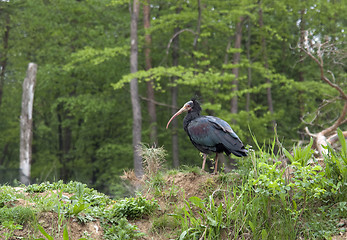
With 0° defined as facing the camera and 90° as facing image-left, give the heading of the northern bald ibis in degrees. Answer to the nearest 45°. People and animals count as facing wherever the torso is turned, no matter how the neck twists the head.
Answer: approximately 90°

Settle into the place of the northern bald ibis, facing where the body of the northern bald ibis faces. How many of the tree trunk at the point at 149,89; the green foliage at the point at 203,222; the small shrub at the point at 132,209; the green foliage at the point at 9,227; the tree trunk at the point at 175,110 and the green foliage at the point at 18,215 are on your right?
2

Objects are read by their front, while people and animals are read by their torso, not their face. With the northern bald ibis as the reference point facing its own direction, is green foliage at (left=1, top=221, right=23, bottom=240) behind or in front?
in front

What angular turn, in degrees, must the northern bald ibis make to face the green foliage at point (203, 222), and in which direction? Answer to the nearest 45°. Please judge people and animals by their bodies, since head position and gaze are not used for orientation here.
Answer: approximately 90° to its left

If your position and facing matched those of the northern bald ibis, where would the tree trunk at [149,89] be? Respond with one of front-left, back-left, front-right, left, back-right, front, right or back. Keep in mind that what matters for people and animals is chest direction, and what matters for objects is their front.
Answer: right

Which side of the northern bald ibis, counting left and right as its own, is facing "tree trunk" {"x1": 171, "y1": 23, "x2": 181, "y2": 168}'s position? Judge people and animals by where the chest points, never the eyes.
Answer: right

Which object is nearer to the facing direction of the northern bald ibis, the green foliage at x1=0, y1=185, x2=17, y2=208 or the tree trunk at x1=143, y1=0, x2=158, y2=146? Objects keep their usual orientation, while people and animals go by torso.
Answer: the green foliage

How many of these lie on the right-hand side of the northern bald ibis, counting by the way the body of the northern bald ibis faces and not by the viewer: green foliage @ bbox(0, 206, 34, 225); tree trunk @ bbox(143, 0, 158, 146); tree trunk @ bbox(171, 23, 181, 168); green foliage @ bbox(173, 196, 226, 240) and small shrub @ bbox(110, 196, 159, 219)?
2

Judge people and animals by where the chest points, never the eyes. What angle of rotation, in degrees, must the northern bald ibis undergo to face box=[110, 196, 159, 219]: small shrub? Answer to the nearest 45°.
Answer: approximately 45° to its left

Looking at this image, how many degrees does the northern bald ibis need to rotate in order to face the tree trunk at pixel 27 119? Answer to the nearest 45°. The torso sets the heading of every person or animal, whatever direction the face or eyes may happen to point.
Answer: approximately 45° to its right

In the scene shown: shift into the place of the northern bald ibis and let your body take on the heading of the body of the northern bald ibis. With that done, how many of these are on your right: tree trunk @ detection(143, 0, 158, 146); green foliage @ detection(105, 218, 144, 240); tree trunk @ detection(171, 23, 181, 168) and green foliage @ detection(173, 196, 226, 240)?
2

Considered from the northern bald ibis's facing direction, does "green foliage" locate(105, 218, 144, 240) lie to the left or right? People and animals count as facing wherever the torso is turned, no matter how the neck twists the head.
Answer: on its left
